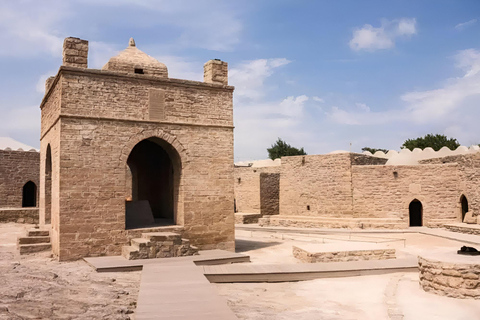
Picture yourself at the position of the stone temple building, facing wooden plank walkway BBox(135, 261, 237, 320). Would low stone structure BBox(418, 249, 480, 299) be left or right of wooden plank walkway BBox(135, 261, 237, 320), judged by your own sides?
left

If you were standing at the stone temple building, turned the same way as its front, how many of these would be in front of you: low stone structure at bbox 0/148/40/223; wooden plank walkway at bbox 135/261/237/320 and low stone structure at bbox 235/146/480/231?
1

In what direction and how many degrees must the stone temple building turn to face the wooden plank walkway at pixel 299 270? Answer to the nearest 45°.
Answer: approximately 45° to its left

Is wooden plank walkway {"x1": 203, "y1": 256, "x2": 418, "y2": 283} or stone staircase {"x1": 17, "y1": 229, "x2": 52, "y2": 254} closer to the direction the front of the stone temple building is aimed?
the wooden plank walkway

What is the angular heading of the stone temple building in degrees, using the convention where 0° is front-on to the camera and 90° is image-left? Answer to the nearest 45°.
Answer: approximately 0°

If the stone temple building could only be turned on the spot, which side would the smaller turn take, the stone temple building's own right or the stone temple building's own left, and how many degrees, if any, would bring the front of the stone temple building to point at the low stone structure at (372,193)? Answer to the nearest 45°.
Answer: approximately 135° to the stone temple building's own left

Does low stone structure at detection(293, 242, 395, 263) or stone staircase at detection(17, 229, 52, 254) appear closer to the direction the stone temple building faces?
the low stone structure

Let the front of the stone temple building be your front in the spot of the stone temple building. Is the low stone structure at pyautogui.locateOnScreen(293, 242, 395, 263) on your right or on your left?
on your left

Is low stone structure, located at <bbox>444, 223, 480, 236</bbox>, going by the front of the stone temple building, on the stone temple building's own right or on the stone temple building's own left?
on the stone temple building's own left
